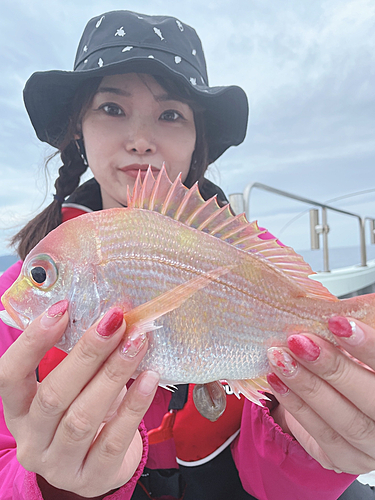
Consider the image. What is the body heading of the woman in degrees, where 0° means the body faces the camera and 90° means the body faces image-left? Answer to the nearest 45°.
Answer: approximately 0°
